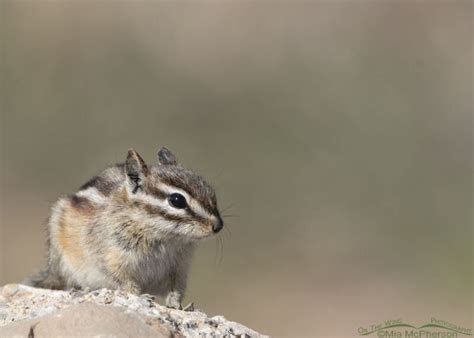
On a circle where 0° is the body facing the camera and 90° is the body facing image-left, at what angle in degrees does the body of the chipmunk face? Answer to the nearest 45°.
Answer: approximately 315°
